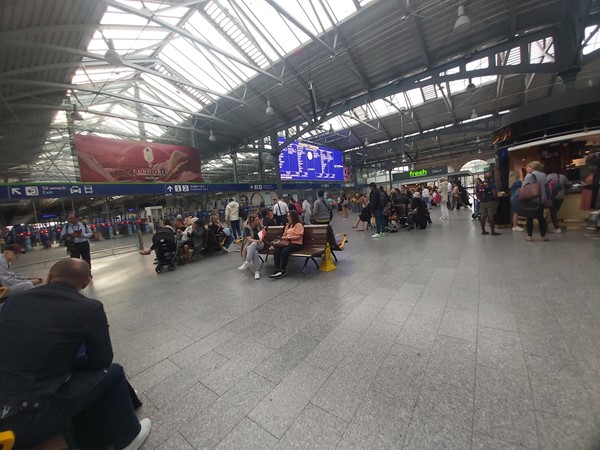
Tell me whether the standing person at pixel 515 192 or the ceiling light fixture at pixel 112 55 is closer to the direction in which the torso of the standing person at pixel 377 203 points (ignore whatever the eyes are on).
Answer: the ceiling light fixture

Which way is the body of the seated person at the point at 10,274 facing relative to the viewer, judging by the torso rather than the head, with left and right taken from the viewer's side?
facing to the right of the viewer

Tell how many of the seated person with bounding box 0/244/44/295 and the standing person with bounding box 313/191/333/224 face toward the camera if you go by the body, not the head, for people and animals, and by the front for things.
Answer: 0

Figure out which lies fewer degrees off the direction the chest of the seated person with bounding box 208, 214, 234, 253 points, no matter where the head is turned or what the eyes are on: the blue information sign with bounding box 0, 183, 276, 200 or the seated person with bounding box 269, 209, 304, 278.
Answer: the seated person

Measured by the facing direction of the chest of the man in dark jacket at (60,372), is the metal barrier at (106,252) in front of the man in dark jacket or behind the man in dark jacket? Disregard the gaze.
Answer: in front

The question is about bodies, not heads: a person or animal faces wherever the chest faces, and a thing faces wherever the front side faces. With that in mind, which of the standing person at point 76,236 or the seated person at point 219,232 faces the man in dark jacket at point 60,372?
the standing person

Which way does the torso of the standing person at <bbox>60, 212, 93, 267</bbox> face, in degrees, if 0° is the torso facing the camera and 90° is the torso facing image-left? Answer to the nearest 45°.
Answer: approximately 0°

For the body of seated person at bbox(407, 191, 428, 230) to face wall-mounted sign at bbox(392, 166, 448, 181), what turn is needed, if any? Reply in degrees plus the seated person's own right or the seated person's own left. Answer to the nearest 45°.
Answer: approximately 135° to the seated person's own right

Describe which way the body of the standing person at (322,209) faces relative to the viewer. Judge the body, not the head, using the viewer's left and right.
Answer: facing away from the viewer
